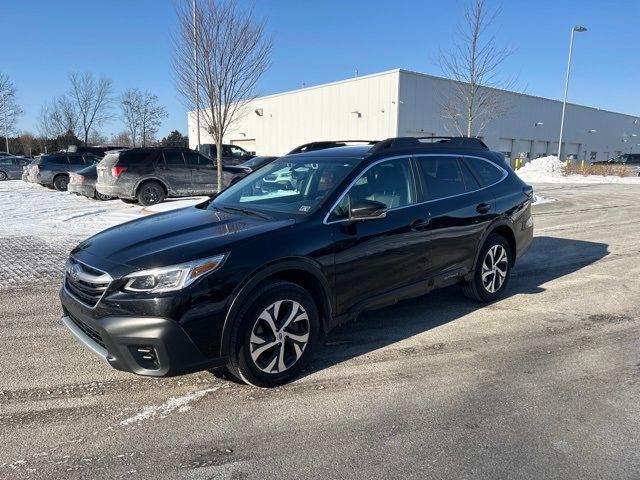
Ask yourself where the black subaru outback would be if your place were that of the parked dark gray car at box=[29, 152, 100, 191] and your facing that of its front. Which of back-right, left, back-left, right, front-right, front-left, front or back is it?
back-right

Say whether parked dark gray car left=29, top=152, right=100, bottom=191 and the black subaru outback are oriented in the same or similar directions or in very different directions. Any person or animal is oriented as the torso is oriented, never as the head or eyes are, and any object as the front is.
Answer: very different directions

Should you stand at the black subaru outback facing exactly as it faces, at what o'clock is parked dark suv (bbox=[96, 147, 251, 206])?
The parked dark suv is roughly at 4 o'clock from the black subaru outback.

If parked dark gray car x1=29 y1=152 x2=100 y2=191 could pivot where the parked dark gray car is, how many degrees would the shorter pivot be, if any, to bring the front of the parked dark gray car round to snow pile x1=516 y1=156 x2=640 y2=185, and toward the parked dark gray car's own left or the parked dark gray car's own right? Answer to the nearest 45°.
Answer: approximately 45° to the parked dark gray car's own right

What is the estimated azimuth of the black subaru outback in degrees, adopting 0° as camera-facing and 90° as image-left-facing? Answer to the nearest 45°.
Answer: approximately 45°

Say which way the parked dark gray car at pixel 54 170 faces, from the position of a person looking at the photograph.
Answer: facing away from the viewer and to the right of the viewer

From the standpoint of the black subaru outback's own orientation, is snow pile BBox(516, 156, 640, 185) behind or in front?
behind

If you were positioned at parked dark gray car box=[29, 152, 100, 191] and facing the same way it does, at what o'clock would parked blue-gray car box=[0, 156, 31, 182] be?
parked blue-gray car box=[0, 156, 31, 182] is roughly at 10 o'clock from parked dark gray car box=[29, 152, 100, 191].

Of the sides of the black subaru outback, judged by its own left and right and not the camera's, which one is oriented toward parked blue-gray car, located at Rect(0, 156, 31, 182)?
right

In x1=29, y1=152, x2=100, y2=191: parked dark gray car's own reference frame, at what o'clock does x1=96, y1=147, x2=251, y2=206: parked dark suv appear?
The parked dark suv is roughly at 4 o'clock from the parked dark gray car.
